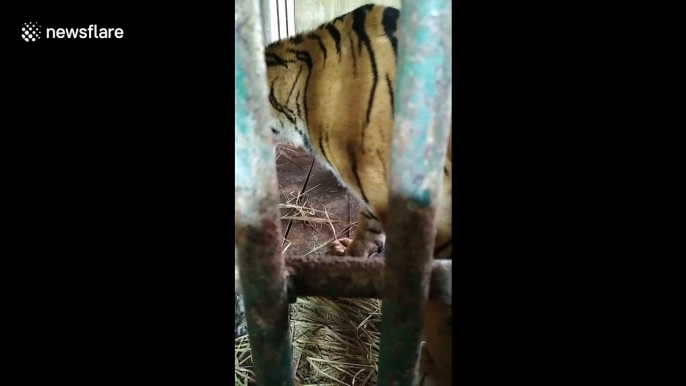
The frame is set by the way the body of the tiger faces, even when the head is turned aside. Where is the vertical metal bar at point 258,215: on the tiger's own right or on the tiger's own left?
on the tiger's own left

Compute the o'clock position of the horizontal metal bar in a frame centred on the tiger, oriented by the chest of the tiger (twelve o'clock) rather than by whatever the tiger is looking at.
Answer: The horizontal metal bar is roughly at 9 o'clock from the tiger.

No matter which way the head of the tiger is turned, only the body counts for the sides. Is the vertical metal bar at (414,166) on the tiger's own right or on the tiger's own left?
on the tiger's own left

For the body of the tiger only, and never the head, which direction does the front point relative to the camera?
to the viewer's left
